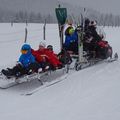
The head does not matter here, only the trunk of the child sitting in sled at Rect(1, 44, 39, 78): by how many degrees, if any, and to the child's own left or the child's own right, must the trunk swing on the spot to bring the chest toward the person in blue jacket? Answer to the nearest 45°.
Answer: approximately 180°

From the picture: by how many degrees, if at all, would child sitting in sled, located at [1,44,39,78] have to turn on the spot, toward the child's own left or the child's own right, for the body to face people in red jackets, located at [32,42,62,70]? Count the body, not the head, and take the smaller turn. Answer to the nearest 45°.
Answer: approximately 180°

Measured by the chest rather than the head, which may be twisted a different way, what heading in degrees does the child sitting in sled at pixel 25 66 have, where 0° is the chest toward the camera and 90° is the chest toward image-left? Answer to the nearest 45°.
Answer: approximately 45°
